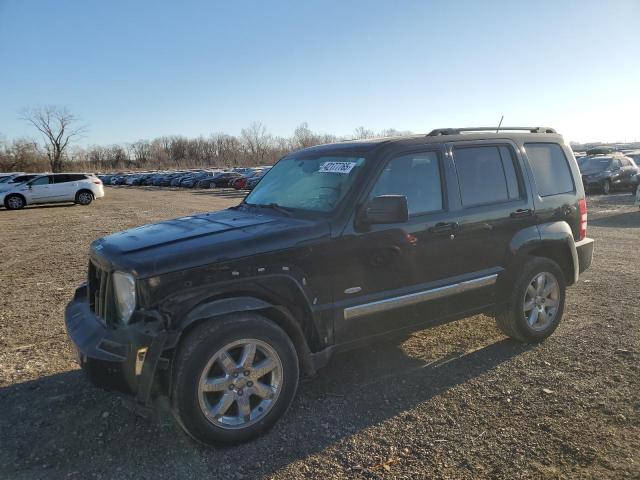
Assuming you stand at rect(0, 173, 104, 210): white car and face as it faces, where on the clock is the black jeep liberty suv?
The black jeep liberty suv is roughly at 9 o'clock from the white car.

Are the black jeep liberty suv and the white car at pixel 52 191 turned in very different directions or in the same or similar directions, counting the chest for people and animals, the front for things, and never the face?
same or similar directions

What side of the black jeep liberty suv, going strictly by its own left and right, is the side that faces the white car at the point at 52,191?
right

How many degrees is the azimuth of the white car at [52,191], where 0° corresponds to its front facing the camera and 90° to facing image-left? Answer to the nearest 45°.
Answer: approximately 90°

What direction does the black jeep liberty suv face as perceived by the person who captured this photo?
facing the viewer and to the left of the viewer

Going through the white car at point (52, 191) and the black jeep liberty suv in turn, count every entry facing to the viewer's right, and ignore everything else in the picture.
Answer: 0
